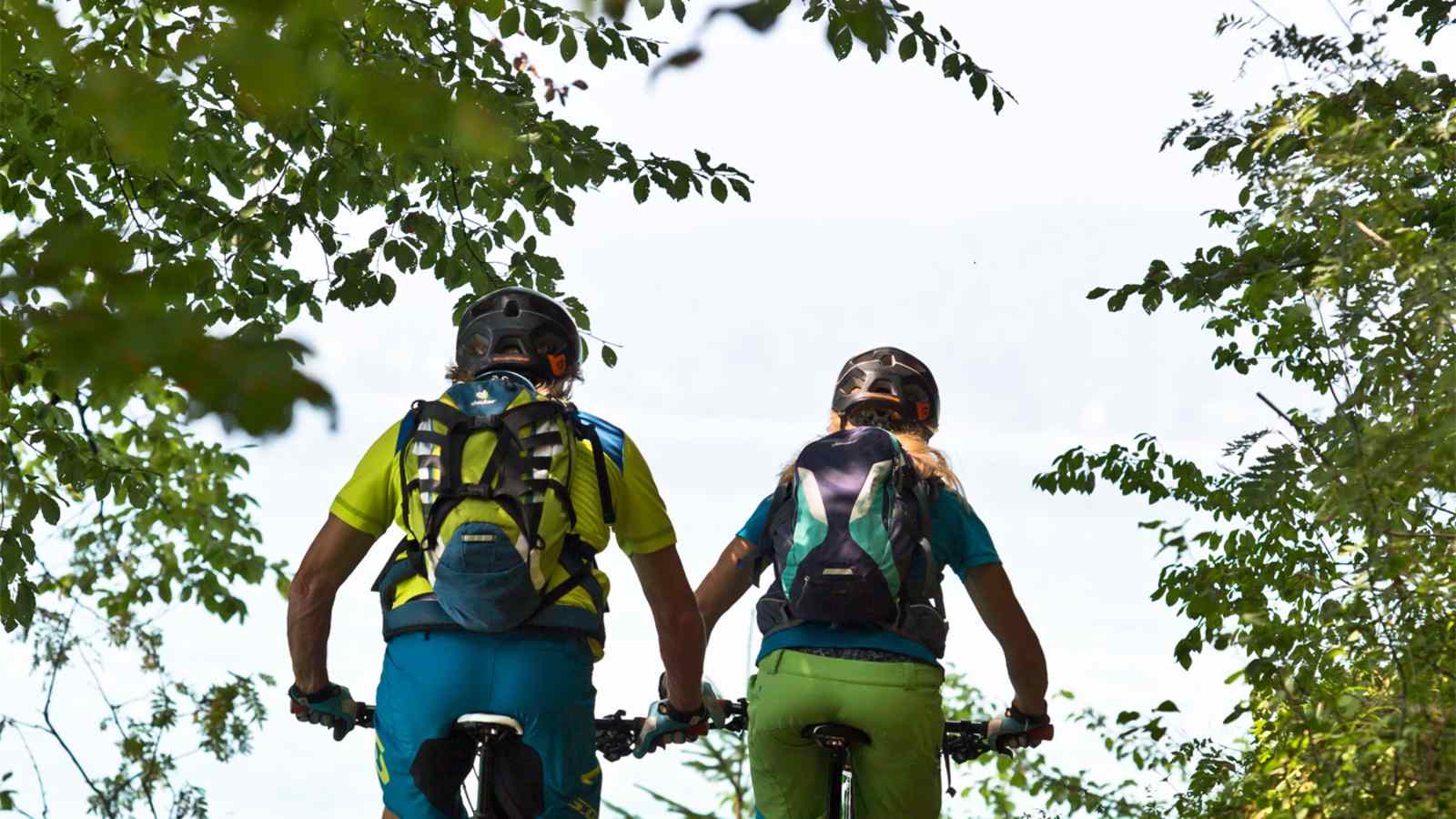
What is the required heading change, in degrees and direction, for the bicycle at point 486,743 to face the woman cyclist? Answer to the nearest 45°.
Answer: approximately 90° to its right

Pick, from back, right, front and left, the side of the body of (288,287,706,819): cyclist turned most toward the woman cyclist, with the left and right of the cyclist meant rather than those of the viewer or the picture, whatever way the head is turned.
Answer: right

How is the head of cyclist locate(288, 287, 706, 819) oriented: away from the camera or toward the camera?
away from the camera

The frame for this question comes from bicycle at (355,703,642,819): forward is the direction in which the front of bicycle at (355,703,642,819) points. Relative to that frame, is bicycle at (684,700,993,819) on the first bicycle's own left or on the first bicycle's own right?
on the first bicycle's own right

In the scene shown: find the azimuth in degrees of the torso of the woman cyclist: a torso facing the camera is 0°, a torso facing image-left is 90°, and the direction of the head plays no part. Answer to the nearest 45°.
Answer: approximately 180°

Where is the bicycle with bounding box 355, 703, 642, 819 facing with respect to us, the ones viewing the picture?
facing away from the viewer

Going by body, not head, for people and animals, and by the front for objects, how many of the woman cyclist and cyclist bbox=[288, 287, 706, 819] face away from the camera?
2

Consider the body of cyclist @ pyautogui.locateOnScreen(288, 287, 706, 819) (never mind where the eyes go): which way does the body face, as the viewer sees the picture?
away from the camera

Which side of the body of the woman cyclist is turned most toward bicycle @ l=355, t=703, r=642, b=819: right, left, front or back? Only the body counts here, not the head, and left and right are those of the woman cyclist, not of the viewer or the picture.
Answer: left

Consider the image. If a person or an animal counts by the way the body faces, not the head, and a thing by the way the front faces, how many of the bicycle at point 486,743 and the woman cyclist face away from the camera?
2
